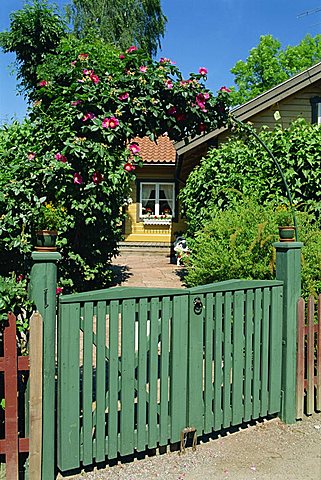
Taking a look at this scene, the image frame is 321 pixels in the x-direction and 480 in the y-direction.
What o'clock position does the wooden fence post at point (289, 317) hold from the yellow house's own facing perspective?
The wooden fence post is roughly at 12 o'clock from the yellow house.

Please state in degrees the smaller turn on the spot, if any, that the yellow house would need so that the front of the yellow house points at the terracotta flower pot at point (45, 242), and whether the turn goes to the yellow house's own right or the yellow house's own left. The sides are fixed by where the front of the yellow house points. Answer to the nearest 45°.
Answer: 0° — it already faces it

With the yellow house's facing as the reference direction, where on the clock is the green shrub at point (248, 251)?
The green shrub is roughly at 12 o'clock from the yellow house.

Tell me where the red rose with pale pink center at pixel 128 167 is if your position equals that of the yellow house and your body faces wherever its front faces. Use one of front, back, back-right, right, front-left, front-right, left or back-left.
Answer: front

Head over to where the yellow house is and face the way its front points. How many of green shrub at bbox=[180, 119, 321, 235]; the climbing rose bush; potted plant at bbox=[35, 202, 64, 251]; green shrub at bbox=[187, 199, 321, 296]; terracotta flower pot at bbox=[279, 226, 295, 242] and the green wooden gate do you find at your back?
0

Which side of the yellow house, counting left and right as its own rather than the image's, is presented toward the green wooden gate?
front

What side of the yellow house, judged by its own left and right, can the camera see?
front

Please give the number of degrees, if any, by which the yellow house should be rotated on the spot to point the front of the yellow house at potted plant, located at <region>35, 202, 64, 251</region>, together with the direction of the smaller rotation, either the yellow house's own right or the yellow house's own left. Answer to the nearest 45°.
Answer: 0° — it already faces it

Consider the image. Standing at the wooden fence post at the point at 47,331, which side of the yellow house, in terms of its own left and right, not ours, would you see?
front

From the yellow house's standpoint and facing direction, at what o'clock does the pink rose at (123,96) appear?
The pink rose is roughly at 12 o'clock from the yellow house.

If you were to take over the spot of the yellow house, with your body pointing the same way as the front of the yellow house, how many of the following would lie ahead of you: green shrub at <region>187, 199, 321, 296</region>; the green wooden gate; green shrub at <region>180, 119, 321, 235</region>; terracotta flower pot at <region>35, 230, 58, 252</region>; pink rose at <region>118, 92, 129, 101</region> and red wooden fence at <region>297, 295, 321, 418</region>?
6

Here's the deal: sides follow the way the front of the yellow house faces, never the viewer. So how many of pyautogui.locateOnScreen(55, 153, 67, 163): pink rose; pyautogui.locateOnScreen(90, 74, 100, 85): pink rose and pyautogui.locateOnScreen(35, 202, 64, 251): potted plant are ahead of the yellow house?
3

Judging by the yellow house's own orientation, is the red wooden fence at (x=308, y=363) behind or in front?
in front

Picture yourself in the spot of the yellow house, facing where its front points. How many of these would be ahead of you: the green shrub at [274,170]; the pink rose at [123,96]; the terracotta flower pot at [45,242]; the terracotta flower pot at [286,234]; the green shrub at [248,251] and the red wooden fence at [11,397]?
6

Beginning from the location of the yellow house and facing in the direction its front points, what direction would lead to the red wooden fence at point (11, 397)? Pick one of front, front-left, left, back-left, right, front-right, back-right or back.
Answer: front

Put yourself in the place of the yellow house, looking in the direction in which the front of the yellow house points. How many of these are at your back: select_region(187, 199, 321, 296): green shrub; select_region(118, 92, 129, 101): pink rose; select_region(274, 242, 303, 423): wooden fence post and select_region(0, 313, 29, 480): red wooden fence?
0

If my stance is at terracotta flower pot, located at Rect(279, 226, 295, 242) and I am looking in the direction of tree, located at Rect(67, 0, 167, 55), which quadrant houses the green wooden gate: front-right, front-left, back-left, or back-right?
back-left
